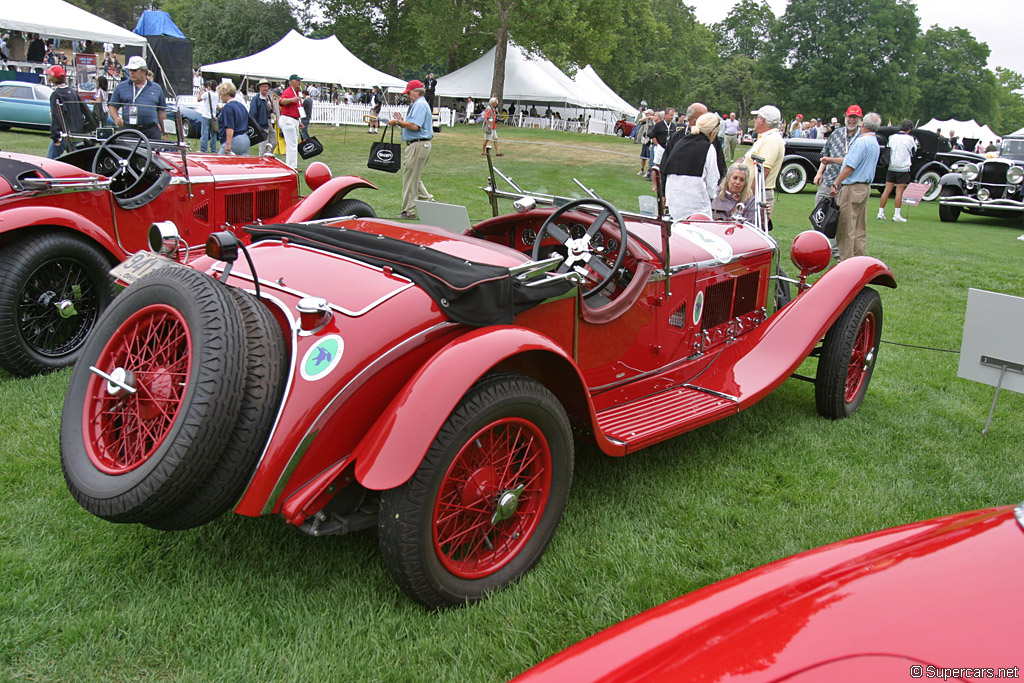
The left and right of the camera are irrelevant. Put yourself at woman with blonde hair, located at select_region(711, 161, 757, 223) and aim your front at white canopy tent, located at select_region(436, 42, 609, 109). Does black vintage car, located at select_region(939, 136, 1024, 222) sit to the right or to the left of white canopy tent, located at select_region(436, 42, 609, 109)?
right

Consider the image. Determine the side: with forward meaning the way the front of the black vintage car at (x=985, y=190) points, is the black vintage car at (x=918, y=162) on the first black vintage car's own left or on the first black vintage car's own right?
on the first black vintage car's own right

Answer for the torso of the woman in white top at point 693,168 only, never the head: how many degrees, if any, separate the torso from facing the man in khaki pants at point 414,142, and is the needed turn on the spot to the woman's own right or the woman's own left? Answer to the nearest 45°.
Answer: approximately 90° to the woman's own left

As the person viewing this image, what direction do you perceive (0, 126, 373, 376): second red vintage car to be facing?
facing away from the viewer and to the right of the viewer

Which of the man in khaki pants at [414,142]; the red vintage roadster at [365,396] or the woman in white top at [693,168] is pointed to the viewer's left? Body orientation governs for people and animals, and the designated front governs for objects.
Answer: the man in khaki pants

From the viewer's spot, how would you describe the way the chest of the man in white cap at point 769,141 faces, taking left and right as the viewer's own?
facing to the left of the viewer

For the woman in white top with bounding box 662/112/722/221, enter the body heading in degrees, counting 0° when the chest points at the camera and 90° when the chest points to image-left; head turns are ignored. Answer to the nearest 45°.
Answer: approximately 225°

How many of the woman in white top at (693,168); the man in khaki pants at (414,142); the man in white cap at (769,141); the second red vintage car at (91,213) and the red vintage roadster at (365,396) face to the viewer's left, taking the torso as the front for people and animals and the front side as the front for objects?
2

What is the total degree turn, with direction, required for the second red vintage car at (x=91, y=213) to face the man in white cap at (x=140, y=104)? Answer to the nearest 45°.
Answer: approximately 45° to its left
